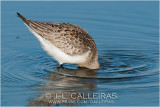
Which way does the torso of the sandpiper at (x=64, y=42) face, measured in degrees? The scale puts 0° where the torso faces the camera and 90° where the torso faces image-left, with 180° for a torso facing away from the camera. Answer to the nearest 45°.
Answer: approximately 270°
